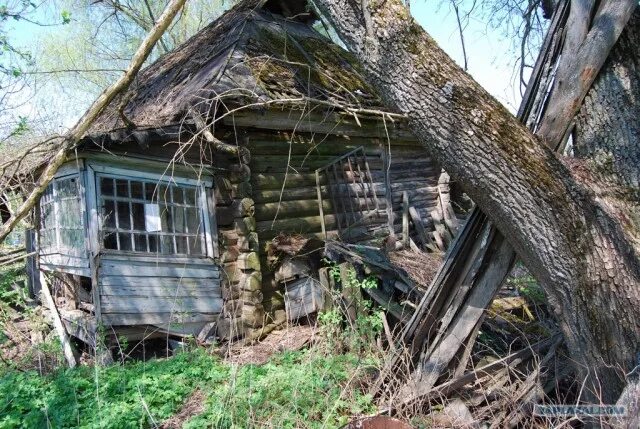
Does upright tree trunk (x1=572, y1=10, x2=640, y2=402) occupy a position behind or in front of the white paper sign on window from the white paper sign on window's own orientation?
in front

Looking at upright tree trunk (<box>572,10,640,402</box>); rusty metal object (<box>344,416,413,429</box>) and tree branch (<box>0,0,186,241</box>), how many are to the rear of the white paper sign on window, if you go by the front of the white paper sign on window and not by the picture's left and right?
0

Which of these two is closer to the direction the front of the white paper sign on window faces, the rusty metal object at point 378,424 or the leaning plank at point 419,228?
the rusty metal object

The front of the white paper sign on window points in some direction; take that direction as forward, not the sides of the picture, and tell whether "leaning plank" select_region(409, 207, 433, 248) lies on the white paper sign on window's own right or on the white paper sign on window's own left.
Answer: on the white paper sign on window's own left

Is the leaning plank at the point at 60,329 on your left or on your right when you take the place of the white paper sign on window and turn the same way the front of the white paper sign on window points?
on your right

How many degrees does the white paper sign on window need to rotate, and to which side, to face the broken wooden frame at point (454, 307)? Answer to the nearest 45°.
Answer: approximately 45° to its left

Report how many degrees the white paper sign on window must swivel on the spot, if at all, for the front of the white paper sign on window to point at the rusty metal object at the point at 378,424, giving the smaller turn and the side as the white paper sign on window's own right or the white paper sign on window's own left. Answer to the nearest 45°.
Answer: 0° — it already faces it

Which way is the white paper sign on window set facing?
toward the camera

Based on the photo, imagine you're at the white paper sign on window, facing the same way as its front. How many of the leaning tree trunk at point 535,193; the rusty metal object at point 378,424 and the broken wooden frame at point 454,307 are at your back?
0

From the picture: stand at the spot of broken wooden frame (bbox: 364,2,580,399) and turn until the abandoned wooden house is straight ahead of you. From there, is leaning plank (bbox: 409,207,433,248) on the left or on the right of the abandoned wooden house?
right

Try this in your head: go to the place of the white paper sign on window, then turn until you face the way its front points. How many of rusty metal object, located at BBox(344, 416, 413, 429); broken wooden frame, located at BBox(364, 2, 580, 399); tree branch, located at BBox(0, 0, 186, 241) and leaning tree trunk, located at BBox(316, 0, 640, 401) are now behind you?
0

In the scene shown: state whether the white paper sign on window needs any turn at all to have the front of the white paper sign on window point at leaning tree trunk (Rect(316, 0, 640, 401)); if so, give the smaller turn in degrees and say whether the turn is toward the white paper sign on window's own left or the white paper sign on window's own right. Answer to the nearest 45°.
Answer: approximately 45° to the white paper sign on window's own left

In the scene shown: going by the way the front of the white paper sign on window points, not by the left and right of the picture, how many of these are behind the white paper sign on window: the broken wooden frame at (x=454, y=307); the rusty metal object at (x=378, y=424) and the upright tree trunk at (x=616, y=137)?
0
